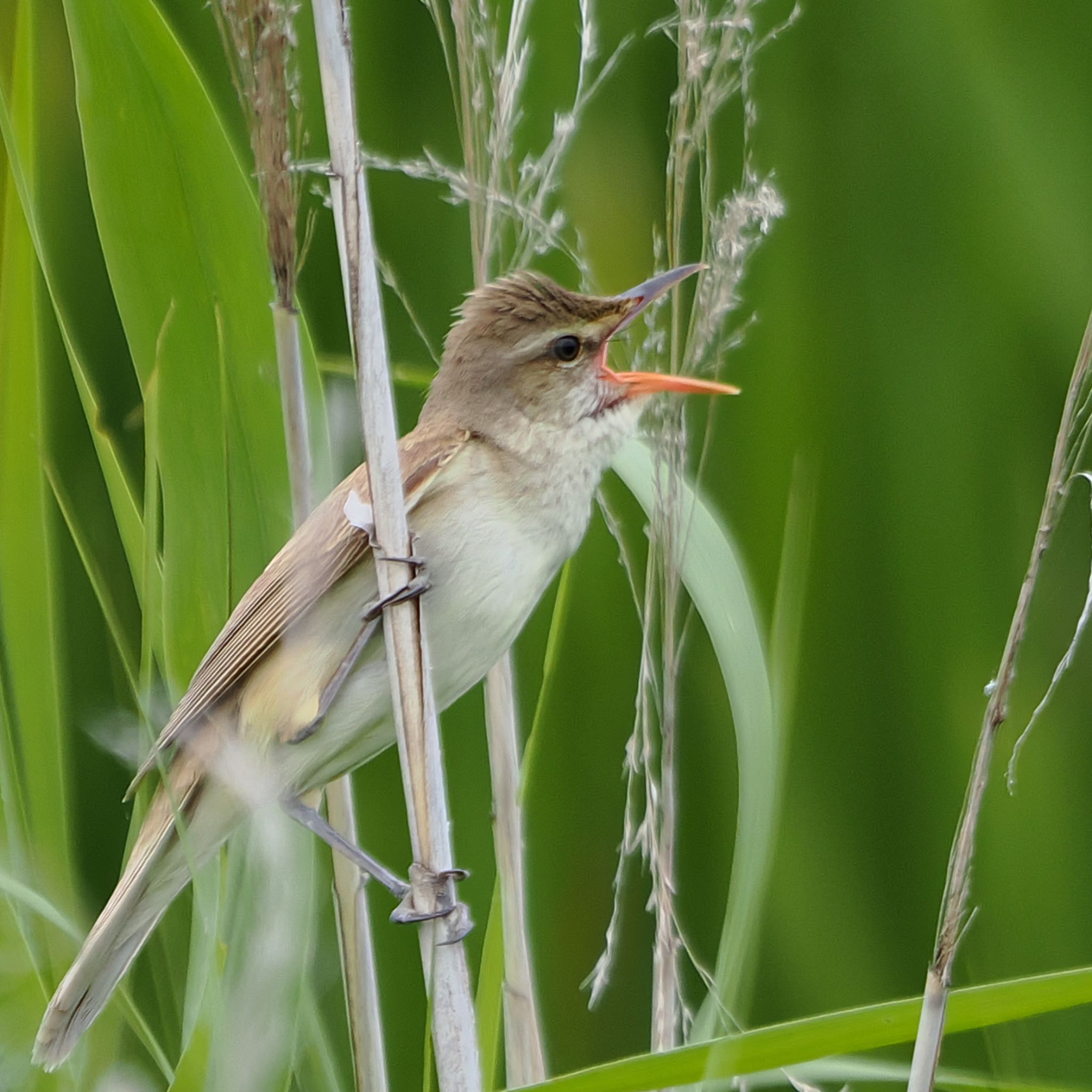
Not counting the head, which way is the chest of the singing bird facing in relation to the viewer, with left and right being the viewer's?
facing to the right of the viewer

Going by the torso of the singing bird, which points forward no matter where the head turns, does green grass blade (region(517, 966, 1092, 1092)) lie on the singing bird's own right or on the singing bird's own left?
on the singing bird's own right
